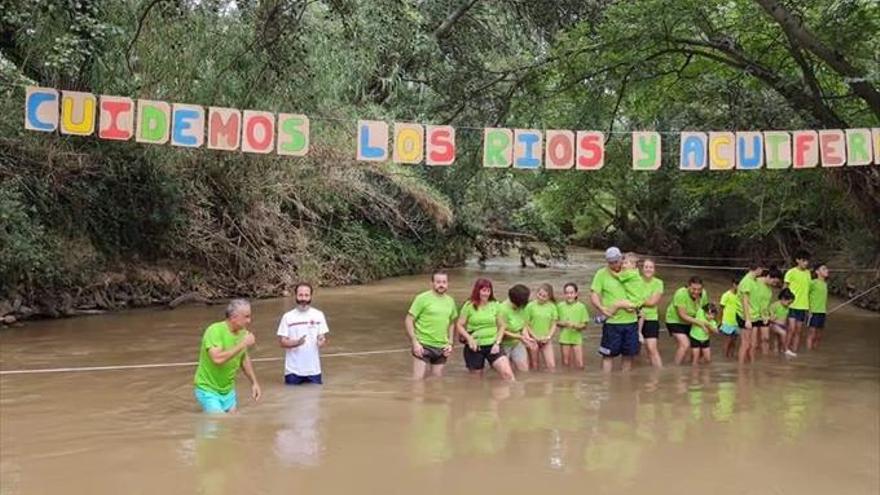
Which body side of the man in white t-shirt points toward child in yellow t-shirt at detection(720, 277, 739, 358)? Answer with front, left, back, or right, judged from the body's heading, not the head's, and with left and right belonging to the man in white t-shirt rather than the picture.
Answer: left

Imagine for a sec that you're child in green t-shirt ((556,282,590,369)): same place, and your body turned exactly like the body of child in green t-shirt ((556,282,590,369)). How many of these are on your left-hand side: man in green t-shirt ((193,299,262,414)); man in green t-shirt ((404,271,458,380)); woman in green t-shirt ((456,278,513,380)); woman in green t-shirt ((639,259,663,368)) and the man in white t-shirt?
1

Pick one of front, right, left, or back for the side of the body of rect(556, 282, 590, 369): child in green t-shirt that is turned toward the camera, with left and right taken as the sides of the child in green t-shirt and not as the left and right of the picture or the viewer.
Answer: front

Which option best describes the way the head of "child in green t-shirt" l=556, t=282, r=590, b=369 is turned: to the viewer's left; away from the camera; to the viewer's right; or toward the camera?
toward the camera

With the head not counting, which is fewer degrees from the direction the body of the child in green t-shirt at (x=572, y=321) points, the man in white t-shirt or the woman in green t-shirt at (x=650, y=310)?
the man in white t-shirt

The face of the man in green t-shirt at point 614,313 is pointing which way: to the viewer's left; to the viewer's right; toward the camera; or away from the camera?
toward the camera

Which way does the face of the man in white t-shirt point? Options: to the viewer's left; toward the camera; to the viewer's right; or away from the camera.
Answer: toward the camera

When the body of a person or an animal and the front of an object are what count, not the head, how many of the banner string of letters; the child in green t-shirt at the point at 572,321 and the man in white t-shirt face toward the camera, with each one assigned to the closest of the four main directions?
3

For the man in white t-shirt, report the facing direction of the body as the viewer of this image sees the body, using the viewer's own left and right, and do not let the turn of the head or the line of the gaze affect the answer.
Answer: facing the viewer

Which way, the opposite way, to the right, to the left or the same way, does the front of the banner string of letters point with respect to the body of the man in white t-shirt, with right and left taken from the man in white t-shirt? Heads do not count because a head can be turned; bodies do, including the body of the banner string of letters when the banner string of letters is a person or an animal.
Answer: the same way

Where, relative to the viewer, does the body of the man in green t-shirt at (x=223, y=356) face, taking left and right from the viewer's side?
facing the viewer and to the right of the viewer
